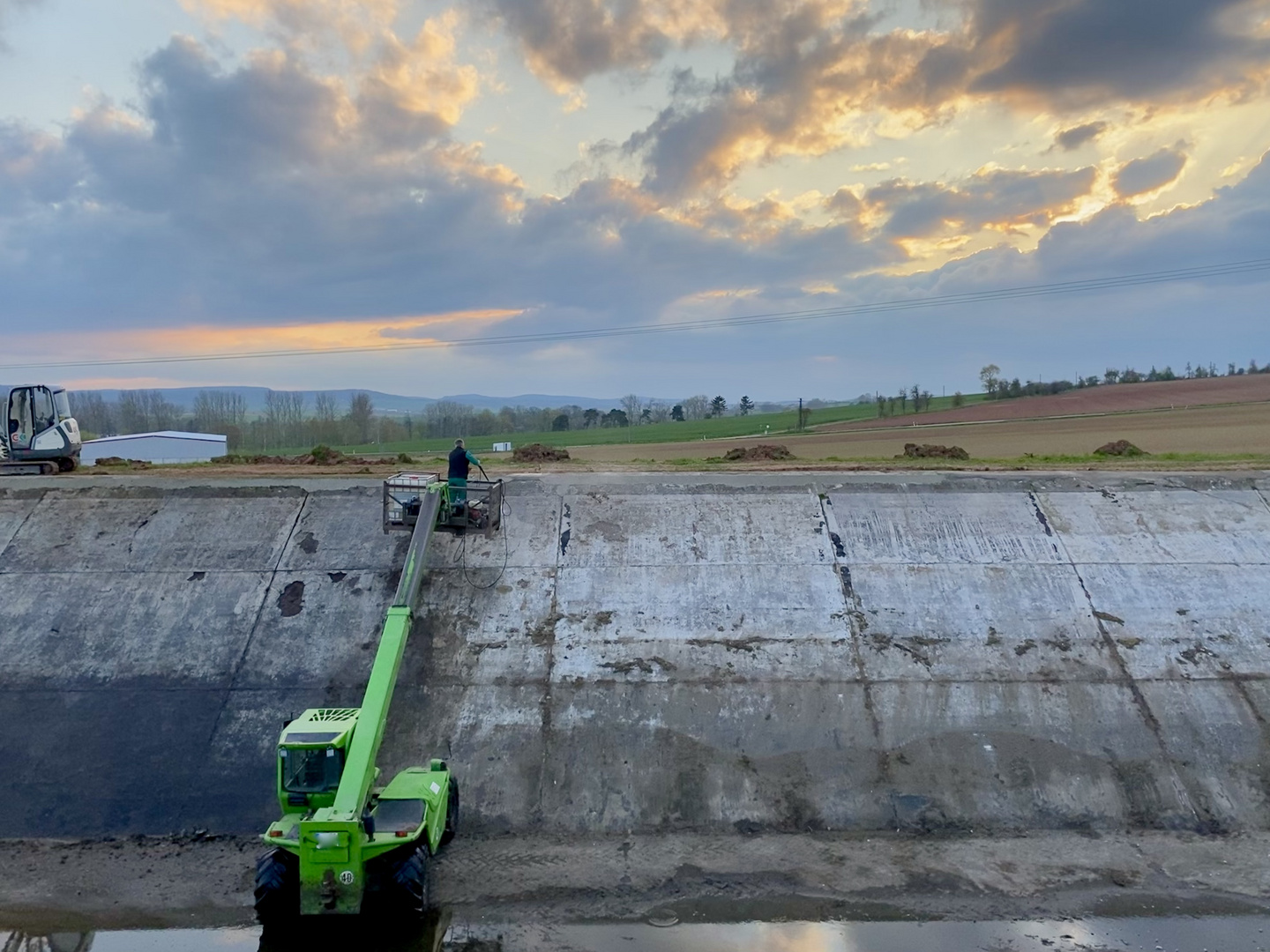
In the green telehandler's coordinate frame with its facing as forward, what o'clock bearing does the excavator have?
The excavator is roughly at 11 o'clock from the green telehandler.

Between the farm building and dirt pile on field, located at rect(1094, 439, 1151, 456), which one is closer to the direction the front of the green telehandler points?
the farm building

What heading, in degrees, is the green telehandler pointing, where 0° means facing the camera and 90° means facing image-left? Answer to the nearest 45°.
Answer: approximately 180°

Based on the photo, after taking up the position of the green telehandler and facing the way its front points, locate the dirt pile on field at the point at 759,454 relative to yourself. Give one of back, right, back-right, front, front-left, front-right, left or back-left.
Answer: front-right

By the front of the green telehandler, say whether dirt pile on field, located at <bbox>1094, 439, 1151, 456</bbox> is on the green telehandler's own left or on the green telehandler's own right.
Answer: on the green telehandler's own right

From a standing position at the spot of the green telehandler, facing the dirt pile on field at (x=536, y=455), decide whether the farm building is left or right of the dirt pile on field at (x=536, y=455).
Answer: left

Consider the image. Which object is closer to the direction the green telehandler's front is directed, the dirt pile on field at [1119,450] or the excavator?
the excavator

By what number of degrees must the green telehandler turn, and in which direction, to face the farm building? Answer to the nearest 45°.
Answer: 0° — it already faces it

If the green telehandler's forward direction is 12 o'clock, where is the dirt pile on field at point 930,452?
The dirt pile on field is roughly at 2 o'clock from the green telehandler.
